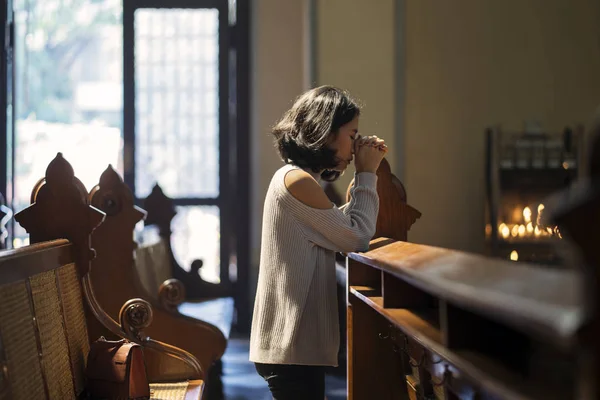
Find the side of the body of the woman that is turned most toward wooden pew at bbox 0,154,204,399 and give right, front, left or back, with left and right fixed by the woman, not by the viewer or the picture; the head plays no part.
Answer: back

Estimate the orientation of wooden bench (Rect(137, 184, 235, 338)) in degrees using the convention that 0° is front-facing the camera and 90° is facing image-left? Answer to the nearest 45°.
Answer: approximately 270°

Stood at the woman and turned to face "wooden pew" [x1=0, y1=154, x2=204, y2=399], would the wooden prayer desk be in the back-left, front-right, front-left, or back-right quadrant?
back-left

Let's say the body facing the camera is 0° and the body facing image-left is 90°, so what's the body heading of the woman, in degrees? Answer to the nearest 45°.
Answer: approximately 270°

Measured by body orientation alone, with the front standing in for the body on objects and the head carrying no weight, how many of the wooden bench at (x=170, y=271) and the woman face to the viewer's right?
2

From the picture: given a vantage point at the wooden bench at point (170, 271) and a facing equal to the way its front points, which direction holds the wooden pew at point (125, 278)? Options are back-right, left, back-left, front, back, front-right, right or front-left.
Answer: right

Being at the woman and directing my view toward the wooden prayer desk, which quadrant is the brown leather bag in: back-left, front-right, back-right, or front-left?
back-right

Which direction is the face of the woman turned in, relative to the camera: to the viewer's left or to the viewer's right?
to the viewer's right

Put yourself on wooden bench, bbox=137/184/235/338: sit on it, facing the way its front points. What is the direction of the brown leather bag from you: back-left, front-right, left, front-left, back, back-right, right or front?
right
